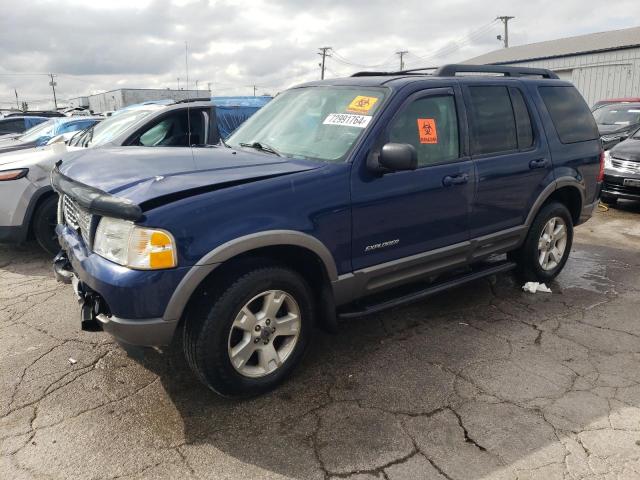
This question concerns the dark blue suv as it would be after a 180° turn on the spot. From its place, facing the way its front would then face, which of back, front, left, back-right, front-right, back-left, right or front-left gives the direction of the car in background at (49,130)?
left

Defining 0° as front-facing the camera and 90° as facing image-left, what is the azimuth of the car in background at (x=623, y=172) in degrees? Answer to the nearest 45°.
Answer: approximately 45°

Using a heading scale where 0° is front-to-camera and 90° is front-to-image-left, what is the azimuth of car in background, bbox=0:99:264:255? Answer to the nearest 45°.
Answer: approximately 45°

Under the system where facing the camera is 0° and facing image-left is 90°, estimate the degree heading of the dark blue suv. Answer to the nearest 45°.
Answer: approximately 45°

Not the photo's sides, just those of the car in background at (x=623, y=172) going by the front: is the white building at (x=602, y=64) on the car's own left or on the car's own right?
on the car's own right

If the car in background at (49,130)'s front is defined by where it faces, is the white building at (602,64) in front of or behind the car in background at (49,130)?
behind

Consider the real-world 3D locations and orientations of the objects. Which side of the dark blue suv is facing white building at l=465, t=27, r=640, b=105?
back

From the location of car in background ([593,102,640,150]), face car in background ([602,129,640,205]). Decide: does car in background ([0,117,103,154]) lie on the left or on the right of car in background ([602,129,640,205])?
right

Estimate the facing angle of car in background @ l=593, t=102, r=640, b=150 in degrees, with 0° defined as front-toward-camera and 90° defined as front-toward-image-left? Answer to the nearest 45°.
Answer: approximately 45°

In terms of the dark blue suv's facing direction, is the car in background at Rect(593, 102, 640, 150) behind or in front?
behind

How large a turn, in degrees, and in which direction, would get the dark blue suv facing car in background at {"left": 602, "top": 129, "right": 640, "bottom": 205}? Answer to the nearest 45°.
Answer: approximately 180°

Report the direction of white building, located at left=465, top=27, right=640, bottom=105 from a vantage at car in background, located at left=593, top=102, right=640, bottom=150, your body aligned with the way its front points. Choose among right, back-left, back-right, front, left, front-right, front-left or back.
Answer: back-right

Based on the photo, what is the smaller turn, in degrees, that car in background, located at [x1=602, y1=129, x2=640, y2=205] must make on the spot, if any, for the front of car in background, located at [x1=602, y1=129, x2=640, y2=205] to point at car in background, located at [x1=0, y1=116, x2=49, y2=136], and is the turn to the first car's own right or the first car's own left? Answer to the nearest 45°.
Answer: approximately 45° to the first car's own right
